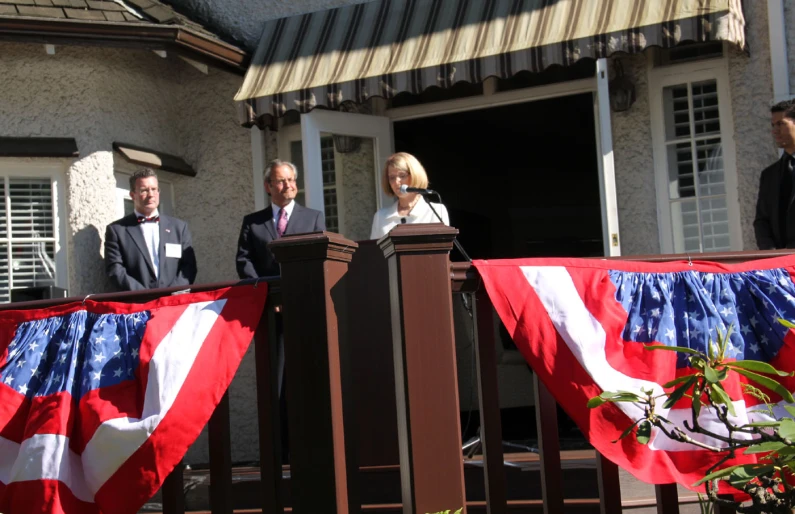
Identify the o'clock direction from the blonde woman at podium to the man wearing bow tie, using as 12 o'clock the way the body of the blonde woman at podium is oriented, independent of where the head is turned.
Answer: The man wearing bow tie is roughly at 2 o'clock from the blonde woman at podium.

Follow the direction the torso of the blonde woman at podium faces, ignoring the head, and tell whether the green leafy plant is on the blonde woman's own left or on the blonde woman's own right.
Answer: on the blonde woman's own left

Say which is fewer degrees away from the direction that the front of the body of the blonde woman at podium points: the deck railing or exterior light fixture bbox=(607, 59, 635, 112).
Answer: the deck railing

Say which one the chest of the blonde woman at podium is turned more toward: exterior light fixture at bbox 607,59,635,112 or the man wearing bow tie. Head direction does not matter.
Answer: the man wearing bow tie

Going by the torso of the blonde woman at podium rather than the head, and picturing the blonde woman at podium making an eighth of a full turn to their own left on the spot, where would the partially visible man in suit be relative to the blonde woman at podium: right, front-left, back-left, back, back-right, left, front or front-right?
left

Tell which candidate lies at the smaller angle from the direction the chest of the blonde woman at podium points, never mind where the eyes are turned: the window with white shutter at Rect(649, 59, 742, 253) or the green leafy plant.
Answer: the green leafy plant

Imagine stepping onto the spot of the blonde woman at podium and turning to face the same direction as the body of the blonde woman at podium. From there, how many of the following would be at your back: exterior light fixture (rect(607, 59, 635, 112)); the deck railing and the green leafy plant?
1

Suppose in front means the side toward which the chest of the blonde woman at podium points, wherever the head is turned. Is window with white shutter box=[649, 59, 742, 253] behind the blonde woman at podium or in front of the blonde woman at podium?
behind

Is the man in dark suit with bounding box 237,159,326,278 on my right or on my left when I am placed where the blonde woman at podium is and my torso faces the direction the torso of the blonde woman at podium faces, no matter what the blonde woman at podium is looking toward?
on my right

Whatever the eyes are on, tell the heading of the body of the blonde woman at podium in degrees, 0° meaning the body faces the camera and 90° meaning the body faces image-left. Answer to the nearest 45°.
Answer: approximately 45°

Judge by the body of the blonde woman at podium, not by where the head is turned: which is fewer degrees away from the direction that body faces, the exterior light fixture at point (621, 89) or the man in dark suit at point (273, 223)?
the man in dark suit

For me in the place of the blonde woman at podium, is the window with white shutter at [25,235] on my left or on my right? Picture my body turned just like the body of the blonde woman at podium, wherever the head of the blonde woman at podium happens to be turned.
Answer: on my right

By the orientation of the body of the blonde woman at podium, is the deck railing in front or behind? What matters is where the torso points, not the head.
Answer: in front
